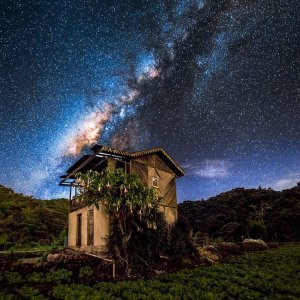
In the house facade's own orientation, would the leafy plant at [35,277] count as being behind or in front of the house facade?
in front

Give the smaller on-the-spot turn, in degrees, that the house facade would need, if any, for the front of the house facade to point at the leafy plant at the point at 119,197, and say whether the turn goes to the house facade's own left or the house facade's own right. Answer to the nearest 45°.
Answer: approximately 45° to the house facade's own left

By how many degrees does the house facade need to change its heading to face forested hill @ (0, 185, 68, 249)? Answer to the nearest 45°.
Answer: approximately 90° to its right

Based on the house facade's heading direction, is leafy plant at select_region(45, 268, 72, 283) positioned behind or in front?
in front

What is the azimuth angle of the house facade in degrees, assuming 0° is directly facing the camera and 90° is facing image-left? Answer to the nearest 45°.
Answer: approximately 45°

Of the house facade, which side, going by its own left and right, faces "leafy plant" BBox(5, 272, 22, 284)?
front

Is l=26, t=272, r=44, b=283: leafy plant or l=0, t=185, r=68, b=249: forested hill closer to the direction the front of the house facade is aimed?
the leafy plant
